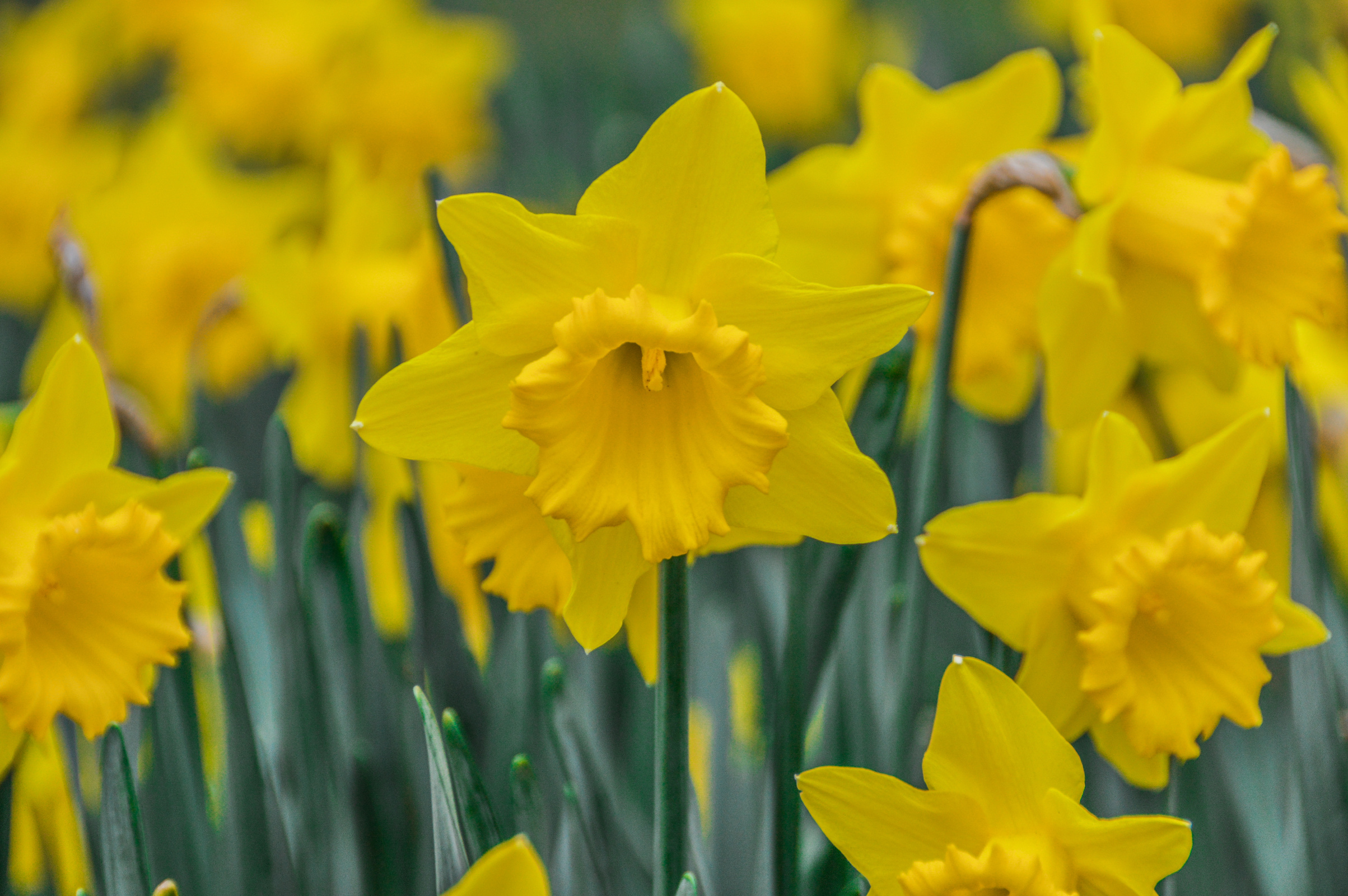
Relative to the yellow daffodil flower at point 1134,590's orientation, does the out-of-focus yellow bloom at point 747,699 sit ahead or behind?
behind

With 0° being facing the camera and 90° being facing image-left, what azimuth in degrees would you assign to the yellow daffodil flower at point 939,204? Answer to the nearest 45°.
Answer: approximately 315°

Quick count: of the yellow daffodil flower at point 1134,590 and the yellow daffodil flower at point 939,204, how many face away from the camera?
0

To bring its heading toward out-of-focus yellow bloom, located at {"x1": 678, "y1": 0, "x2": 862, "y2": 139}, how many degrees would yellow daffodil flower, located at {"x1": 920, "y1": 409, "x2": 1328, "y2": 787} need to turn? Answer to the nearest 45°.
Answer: approximately 135° to its left

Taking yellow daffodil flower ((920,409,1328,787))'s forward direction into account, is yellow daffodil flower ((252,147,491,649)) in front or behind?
behind

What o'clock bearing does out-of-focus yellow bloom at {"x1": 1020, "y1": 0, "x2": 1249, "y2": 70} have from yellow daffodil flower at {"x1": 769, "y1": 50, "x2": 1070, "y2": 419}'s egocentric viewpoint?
The out-of-focus yellow bloom is roughly at 8 o'clock from the yellow daffodil flower.
